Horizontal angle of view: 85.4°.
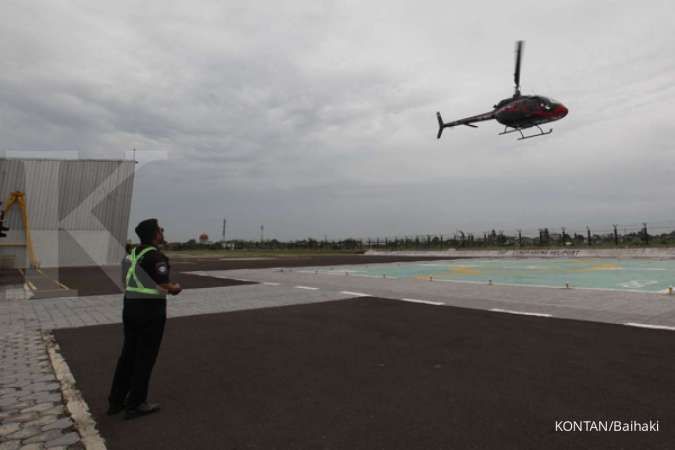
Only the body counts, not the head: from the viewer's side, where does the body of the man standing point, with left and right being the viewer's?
facing away from the viewer and to the right of the viewer

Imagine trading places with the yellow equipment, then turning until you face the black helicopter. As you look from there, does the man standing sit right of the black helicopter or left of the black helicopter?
right

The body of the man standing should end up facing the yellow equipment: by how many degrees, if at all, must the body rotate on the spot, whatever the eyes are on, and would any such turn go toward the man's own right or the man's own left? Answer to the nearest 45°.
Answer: approximately 45° to the man's own left

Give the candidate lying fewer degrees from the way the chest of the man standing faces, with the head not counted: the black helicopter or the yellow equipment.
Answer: the black helicopter

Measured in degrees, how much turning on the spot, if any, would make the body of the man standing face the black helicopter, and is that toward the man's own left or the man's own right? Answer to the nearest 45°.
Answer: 0° — they already face it
